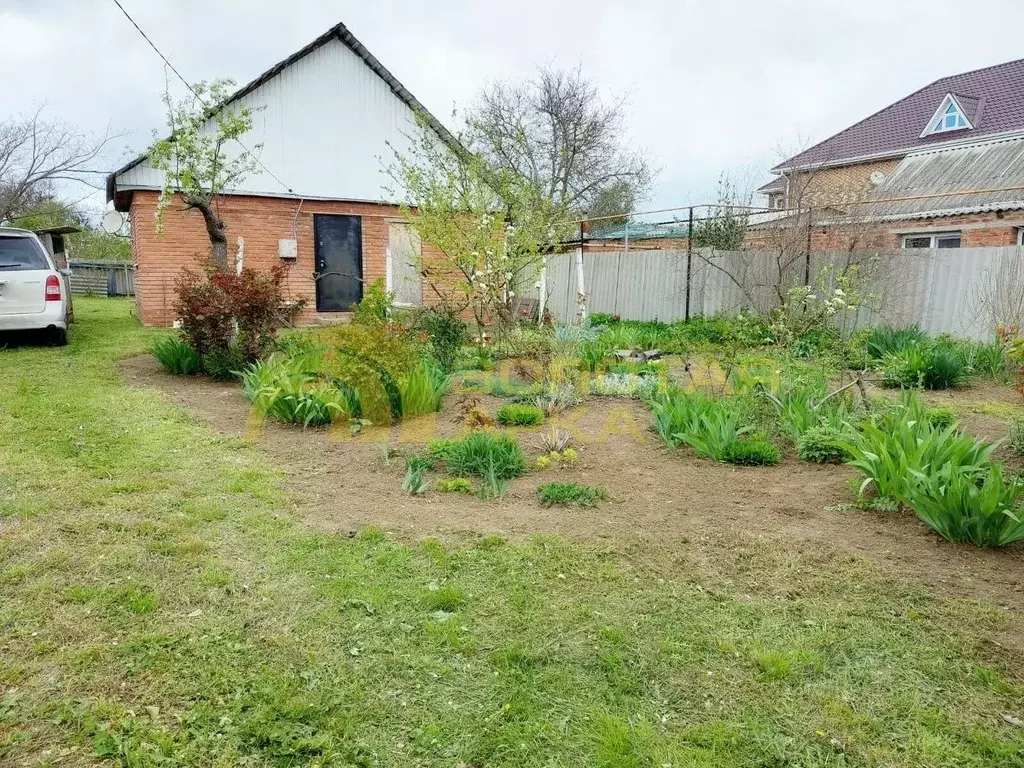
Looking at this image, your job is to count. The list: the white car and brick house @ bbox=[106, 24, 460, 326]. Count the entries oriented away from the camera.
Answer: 1

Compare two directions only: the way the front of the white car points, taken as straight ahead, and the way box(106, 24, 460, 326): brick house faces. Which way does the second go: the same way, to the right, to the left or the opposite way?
the opposite way

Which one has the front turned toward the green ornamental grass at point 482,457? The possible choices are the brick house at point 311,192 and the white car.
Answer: the brick house

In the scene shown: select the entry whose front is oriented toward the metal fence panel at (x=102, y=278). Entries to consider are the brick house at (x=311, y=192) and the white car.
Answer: the white car

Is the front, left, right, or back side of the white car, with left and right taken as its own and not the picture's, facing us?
back

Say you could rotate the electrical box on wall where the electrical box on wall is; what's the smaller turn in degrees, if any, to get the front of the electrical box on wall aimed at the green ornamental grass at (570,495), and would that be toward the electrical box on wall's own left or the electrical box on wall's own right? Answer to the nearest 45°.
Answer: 0° — it already faces it

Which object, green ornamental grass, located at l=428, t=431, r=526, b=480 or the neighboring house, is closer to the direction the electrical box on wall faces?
the green ornamental grass

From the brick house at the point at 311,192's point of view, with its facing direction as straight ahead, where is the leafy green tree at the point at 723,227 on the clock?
The leafy green tree is roughly at 10 o'clock from the brick house.

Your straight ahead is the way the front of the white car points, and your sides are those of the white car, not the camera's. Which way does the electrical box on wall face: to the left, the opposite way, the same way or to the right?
the opposite way

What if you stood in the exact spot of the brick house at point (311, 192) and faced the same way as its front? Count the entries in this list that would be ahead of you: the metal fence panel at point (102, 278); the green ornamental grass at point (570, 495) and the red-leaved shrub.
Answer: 2

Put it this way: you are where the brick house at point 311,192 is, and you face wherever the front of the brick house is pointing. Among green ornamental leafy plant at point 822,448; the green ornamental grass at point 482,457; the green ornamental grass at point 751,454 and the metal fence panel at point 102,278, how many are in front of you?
3

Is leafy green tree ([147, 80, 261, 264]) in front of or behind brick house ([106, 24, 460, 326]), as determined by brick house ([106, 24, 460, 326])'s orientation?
in front
